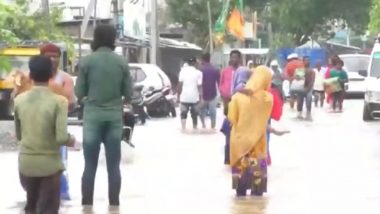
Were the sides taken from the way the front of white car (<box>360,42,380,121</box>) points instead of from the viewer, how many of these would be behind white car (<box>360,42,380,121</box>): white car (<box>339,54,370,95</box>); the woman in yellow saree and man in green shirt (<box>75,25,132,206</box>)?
1

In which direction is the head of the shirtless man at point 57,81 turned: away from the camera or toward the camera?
toward the camera

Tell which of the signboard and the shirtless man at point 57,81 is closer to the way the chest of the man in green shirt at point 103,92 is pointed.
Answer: the signboard

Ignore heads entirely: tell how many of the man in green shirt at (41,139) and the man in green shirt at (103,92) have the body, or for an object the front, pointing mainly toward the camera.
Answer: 0

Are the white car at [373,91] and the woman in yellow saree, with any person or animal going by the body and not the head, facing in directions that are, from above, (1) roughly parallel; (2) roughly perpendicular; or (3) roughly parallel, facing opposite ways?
roughly parallel, facing opposite ways

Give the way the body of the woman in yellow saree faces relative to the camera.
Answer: away from the camera

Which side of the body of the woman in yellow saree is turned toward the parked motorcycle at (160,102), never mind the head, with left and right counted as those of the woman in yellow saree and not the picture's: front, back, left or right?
front

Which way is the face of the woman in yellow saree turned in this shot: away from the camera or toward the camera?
away from the camera

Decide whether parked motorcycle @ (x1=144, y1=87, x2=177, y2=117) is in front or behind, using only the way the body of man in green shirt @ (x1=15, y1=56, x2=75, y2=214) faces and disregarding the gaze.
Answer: in front

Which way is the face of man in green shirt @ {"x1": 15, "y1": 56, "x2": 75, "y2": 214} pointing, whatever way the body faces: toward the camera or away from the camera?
away from the camera

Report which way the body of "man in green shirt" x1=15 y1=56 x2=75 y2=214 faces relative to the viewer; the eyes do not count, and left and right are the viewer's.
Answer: facing away from the viewer

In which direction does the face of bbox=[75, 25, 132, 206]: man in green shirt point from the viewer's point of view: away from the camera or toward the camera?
away from the camera
